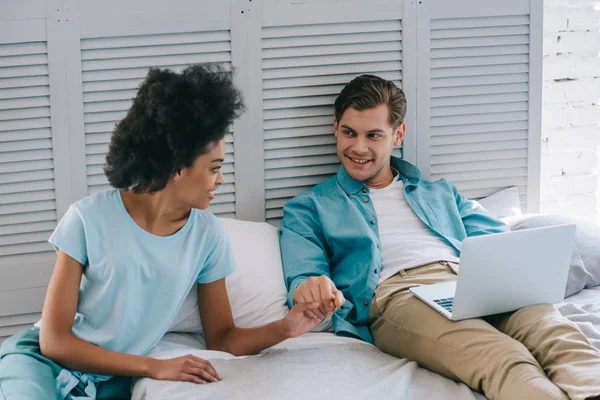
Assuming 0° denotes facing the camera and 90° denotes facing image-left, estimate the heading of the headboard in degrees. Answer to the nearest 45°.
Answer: approximately 0°

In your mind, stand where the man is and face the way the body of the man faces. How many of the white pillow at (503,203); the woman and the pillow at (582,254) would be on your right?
1

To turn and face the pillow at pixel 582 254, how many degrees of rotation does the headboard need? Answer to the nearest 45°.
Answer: approximately 90° to its left

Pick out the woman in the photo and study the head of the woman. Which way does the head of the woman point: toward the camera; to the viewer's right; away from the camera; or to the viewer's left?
to the viewer's right

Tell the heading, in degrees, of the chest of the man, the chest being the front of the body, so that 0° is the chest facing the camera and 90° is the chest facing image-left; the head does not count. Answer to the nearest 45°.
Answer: approximately 315°

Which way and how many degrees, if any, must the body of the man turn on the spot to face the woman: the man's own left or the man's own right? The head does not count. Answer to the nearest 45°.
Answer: approximately 90° to the man's own right

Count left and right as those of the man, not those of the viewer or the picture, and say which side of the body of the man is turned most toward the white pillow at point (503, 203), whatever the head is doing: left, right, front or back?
left

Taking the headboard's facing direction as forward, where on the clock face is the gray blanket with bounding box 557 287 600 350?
The gray blanket is roughly at 10 o'clock from the headboard.
